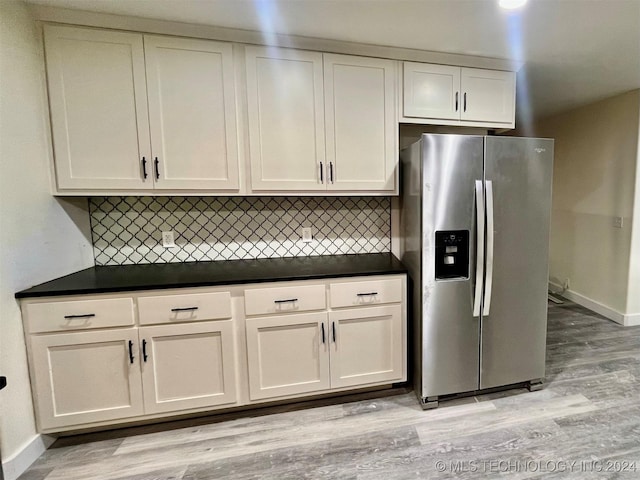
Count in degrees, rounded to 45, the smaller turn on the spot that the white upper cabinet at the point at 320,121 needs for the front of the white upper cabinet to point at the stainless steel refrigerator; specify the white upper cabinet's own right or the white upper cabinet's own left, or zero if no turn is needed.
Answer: approximately 90° to the white upper cabinet's own left

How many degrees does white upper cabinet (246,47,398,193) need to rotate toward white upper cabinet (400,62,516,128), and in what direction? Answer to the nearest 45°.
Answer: approximately 90° to its left

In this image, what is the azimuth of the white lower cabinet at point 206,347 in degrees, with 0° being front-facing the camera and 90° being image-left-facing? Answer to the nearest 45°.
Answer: approximately 0°

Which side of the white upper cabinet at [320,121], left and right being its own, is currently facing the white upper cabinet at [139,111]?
right

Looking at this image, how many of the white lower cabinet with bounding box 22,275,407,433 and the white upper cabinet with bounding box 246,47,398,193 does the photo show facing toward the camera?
2

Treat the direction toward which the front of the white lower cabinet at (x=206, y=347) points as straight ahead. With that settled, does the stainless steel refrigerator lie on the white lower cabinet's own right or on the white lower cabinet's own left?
on the white lower cabinet's own left

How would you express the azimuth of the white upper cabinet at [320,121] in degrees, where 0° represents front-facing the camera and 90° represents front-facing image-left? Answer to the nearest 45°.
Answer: approximately 0°
